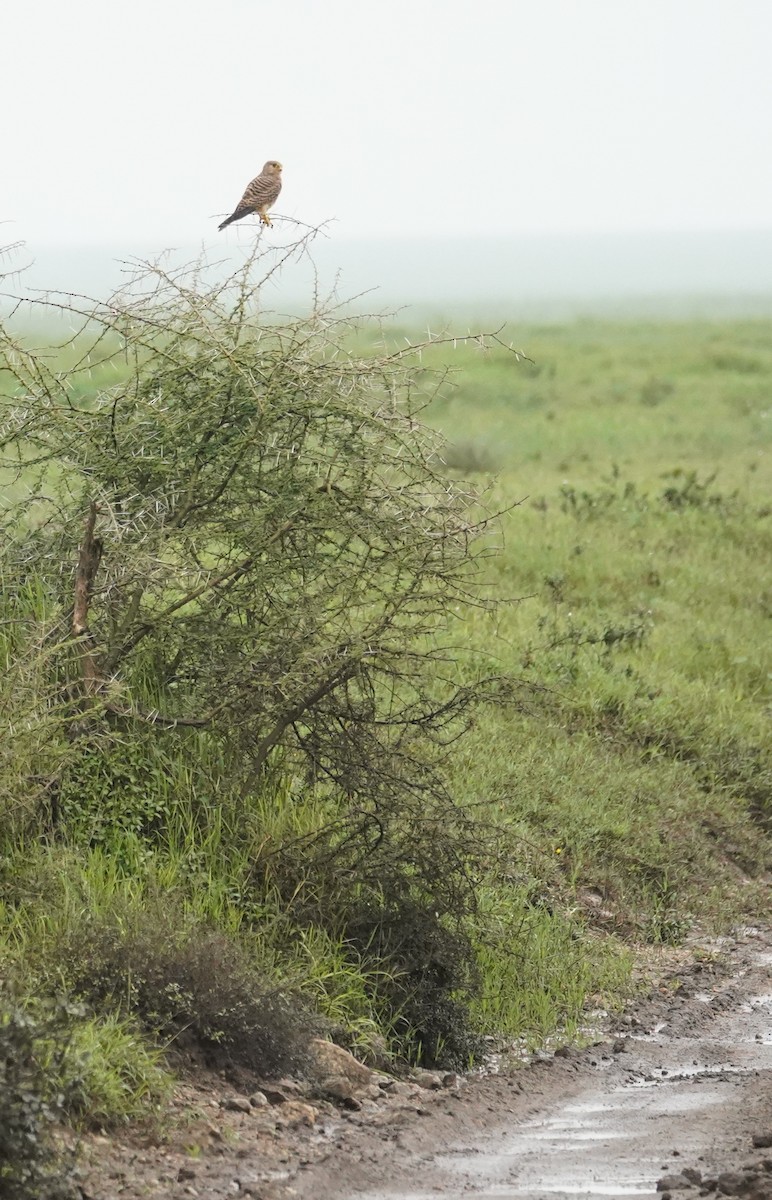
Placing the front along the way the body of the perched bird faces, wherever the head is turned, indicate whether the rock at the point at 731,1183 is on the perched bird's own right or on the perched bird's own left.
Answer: on the perched bird's own right

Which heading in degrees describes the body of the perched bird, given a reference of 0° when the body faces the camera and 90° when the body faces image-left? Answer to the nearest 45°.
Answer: approximately 270°
